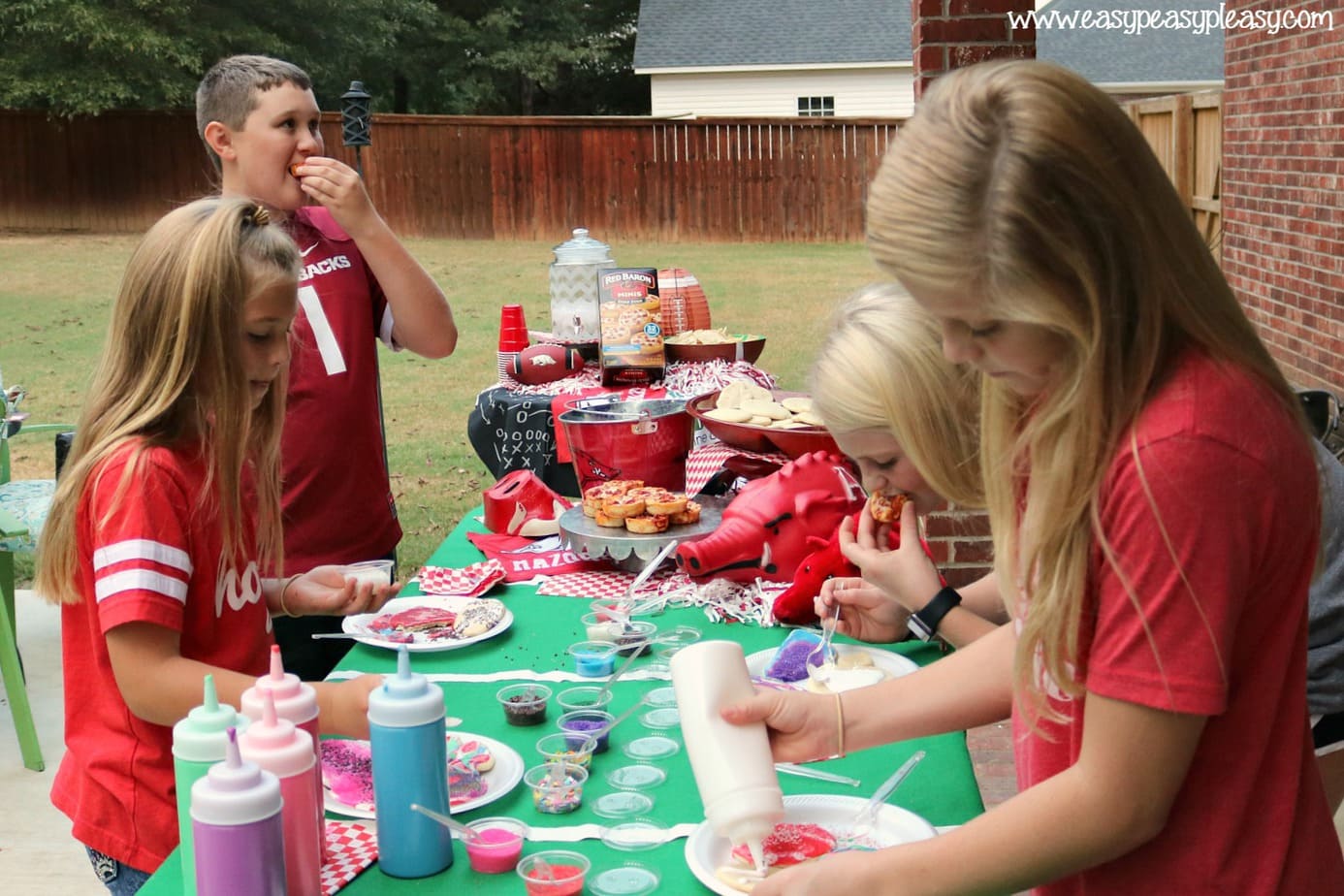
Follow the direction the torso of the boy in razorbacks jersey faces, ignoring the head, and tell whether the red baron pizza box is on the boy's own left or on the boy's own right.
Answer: on the boy's own left

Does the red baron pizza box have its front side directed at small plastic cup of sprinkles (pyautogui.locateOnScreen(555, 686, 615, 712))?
yes

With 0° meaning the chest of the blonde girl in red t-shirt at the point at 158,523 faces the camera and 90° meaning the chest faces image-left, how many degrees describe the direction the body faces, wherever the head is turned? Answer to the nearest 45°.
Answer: approximately 270°

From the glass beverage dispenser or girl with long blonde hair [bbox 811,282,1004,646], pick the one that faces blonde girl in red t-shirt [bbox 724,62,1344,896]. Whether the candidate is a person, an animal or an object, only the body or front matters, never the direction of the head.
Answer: the glass beverage dispenser

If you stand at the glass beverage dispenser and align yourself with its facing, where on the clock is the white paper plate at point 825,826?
The white paper plate is roughly at 12 o'clock from the glass beverage dispenser.

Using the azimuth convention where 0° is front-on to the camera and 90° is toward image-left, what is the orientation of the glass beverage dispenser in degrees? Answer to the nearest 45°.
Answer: approximately 0°

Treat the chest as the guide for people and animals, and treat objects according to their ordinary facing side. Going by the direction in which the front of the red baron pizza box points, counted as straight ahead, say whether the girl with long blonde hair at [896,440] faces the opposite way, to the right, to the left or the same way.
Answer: to the right

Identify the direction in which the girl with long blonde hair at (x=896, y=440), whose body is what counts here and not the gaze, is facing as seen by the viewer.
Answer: to the viewer's left

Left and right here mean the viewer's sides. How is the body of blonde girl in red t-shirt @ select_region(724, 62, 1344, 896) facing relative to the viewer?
facing to the left of the viewer
